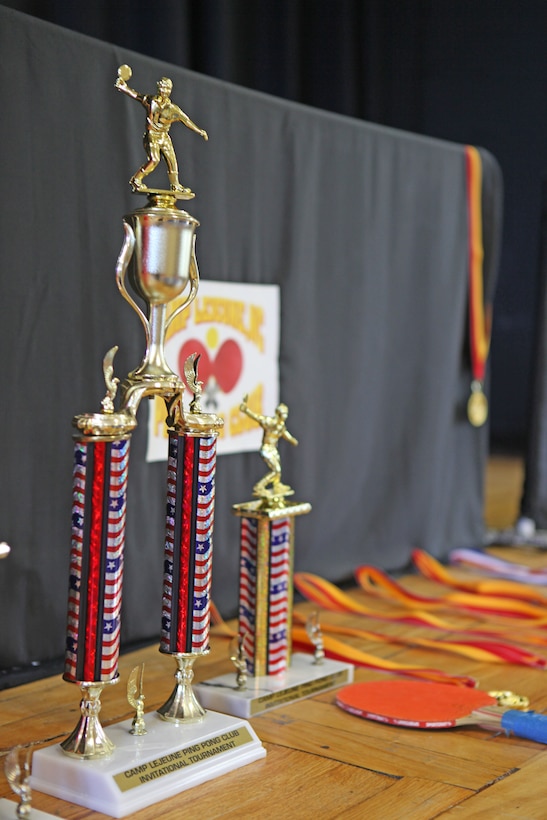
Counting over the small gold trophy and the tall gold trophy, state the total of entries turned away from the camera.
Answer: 0

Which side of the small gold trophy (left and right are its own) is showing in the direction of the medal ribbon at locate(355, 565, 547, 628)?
left

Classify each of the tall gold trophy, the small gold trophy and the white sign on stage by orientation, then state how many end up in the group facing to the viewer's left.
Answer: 0

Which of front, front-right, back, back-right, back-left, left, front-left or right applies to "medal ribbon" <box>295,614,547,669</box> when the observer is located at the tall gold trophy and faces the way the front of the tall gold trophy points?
left

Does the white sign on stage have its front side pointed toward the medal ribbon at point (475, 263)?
no

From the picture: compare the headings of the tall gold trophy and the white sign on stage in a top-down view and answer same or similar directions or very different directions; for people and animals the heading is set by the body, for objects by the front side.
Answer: same or similar directions

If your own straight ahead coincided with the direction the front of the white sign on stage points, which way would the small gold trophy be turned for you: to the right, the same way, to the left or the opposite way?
the same way

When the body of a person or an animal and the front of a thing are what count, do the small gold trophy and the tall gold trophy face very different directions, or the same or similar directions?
same or similar directions

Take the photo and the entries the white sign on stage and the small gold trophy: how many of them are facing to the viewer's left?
0
